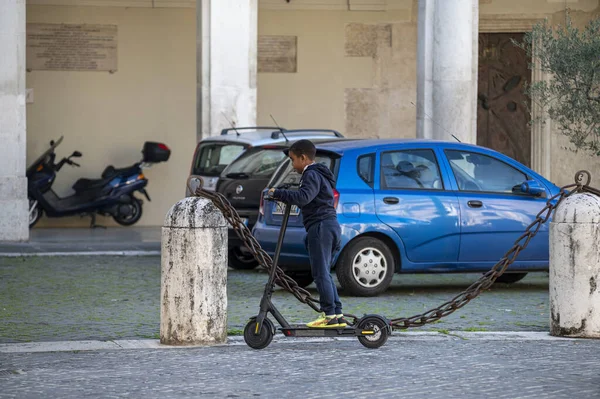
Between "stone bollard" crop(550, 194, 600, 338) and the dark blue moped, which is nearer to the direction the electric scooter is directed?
the dark blue moped

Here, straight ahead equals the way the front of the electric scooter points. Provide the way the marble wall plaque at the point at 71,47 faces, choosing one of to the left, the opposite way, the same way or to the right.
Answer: to the left

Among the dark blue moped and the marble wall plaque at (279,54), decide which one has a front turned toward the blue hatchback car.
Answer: the marble wall plaque

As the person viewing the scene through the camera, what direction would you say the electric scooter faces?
facing to the left of the viewer

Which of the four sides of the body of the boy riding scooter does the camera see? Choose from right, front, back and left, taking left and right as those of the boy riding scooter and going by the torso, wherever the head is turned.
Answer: left

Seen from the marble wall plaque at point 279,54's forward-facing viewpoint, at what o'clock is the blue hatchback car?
The blue hatchback car is roughly at 12 o'clock from the marble wall plaque.

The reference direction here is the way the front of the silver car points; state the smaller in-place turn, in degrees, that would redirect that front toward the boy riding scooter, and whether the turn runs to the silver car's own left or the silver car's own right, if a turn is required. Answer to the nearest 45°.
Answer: approximately 135° to the silver car's own right

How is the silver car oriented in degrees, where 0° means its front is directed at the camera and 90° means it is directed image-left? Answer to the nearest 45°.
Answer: approximately 225°

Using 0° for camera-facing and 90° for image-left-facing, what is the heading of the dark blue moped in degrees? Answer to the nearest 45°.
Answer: approximately 90°

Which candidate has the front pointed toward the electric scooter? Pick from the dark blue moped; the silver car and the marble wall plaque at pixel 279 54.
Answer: the marble wall plaque

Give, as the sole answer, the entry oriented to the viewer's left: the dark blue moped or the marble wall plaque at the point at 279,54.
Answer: the dark blue moped

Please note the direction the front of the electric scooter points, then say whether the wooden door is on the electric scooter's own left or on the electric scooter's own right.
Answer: on the electric scooter's own right
